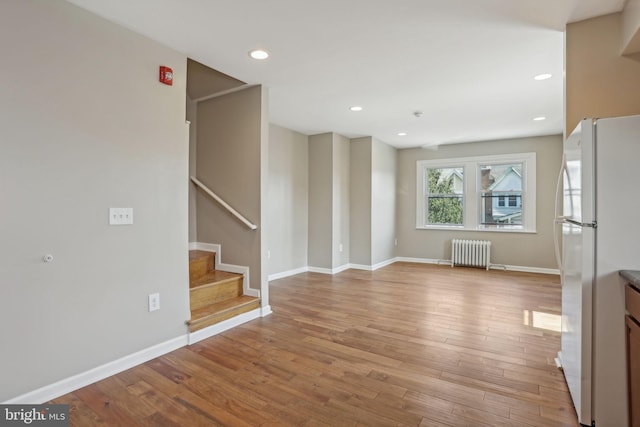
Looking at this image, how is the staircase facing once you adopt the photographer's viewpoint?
facing the viewer and to the right of the viewer

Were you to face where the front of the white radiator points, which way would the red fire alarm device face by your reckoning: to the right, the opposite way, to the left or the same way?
to the left

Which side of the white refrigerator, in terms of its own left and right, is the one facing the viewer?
left

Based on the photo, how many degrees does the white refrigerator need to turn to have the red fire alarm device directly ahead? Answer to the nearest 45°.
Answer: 0° — it already faces it

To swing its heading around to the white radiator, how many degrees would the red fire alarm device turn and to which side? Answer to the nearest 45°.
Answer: approximately 45° to its left

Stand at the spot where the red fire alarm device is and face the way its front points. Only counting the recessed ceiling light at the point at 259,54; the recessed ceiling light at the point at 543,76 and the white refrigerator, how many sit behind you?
0

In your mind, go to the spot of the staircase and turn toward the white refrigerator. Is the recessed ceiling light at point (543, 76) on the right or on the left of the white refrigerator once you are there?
left

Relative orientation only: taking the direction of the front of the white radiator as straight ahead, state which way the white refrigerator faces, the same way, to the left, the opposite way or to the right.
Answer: to the right

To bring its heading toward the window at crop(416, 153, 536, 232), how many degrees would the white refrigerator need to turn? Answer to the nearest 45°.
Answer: approximately 90° to its right

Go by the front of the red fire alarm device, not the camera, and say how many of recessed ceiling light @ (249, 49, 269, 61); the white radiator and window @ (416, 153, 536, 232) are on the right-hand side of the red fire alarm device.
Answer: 0

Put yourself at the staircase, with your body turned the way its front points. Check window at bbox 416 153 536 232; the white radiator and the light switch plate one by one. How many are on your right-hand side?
1

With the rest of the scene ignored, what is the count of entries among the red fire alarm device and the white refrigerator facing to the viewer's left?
1

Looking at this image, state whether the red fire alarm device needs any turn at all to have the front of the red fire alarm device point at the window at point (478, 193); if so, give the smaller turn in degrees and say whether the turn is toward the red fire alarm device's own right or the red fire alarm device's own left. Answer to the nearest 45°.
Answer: approximately 45° to the red fire alarm device's own left

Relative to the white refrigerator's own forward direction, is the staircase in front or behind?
in front

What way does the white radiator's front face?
toward the camera

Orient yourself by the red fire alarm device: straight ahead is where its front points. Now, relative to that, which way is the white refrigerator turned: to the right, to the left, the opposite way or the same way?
the opposite way

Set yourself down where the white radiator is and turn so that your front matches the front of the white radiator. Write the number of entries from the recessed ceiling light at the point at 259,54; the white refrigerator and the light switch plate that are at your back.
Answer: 0

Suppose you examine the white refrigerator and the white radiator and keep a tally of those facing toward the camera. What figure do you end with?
1
